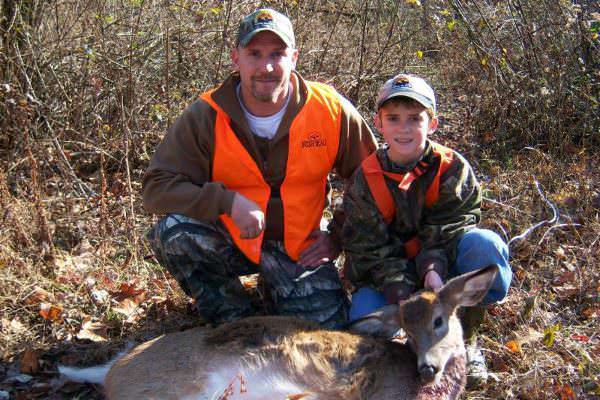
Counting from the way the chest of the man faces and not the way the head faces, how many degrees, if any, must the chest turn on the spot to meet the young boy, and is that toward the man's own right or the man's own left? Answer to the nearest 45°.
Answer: approximately 90° to the man's own left

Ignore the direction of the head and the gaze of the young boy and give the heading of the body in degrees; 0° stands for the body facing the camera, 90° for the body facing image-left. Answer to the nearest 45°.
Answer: approximately 0°

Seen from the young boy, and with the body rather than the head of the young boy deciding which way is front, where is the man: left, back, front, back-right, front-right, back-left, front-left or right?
right

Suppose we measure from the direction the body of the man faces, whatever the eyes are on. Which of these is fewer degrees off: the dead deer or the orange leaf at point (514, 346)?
the dead deer

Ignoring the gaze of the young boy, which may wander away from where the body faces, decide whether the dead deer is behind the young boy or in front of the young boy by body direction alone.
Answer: in front

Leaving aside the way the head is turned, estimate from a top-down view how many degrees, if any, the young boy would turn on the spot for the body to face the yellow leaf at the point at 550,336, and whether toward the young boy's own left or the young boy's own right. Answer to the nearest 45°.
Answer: approximately 90° to the young boy's own left

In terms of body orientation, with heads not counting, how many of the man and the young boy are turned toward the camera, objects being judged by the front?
2

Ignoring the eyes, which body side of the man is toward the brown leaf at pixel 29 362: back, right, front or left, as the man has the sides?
right

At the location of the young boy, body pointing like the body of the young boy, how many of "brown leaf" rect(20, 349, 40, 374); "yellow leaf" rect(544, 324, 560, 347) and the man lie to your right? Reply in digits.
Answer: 2
